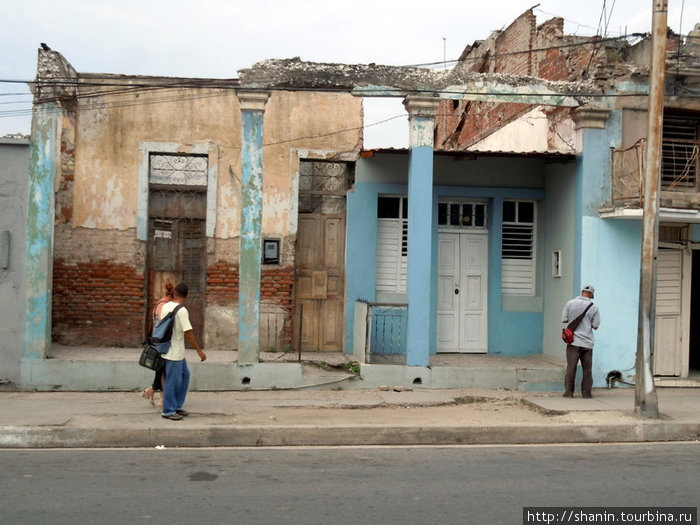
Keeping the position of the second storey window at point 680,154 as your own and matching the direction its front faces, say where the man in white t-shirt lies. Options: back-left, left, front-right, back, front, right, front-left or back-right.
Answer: front-right

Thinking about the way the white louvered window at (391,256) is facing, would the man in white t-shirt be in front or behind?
in front

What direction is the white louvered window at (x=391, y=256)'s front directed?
toward the camera

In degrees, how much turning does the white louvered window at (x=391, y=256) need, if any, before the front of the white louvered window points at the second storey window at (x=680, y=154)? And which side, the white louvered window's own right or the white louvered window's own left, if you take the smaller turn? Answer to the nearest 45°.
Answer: approximately 90° to the white louvered window's own left

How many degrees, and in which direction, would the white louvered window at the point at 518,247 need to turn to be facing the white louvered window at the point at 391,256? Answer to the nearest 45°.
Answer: approximately 90° to its right

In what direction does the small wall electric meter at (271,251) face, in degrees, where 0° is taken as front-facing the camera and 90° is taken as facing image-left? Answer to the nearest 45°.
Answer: approximately 0°

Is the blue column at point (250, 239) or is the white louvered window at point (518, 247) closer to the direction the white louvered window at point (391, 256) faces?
the blue column

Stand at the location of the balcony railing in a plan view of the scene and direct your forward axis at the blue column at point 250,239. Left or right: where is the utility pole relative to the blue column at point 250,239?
left

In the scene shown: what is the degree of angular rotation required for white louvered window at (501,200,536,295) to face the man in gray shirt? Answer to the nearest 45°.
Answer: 0° — it already faces them

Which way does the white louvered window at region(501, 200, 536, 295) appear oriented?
toward the camera

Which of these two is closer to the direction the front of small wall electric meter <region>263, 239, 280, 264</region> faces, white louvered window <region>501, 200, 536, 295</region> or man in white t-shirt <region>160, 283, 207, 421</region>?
the man in white t-shirt

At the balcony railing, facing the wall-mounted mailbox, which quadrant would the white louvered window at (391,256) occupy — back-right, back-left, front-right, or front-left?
front-right

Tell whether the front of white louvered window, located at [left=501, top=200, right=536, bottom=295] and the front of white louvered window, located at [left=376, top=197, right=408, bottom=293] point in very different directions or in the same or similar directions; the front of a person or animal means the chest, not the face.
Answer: same or similar directions

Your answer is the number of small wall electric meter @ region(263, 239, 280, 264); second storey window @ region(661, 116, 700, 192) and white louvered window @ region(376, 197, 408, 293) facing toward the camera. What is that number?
3

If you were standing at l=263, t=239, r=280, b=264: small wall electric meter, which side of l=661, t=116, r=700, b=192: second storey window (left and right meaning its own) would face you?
right

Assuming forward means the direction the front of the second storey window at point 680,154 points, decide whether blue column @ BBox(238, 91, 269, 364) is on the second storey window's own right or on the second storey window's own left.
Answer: on the second storey window's own right

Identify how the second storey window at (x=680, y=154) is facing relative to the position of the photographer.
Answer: facing the viewer

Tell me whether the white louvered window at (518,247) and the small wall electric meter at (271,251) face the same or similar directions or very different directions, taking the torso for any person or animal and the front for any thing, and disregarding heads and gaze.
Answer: same or similar directions

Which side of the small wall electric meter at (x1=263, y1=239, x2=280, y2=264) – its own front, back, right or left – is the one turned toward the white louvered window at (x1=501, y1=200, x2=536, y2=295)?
left

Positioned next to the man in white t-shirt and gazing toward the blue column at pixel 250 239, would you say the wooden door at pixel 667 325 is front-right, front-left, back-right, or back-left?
front-right
